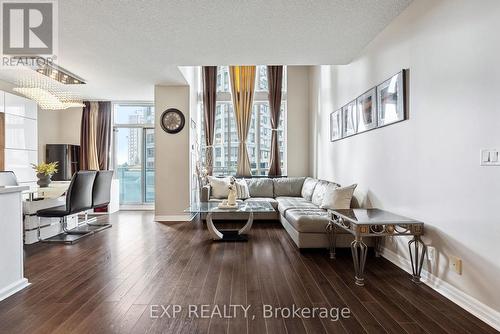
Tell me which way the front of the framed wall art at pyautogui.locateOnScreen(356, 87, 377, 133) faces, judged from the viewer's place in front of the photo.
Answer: facing the viewer and to the left of the viewer

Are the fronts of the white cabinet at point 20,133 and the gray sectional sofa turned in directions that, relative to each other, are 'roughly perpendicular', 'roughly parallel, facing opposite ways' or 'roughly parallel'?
roughly perpendicular

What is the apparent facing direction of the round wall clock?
toward the camera

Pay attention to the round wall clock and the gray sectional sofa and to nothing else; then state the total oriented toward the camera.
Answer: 2

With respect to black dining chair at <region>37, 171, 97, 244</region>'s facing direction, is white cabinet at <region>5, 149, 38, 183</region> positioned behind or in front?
in front

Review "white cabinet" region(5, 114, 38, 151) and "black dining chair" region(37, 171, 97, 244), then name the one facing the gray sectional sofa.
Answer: the white cabinet

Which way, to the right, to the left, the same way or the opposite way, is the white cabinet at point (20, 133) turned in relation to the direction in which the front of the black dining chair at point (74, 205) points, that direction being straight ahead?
the opposite way

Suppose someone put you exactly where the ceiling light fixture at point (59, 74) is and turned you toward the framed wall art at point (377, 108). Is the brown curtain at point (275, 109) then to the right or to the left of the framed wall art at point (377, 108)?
left

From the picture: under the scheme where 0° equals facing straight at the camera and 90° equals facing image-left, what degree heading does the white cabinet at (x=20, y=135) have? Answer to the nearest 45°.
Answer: approximately 315°

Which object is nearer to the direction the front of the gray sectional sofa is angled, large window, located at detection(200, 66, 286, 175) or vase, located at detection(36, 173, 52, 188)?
the vase

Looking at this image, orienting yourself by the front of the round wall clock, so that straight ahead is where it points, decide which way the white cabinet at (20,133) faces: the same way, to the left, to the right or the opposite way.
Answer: to the left

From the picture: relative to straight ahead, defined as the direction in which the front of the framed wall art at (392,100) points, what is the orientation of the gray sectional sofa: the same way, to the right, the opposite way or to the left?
to the left

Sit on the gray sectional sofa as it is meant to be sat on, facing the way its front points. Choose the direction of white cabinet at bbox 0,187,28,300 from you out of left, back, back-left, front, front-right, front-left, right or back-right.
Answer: front-right

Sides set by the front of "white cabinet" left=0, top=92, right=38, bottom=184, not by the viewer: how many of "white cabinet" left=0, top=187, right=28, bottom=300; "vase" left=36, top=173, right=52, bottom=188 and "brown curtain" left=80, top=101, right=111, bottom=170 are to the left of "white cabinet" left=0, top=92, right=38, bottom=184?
1

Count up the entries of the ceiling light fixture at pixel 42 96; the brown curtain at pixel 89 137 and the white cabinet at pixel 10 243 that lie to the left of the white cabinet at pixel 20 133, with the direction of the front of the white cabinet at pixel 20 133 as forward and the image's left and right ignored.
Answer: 1

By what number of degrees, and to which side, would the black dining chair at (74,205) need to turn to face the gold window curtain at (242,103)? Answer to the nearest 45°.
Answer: approximately 135° to its right

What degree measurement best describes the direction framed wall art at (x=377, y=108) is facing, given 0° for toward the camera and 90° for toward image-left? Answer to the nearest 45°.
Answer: approximately 45°
